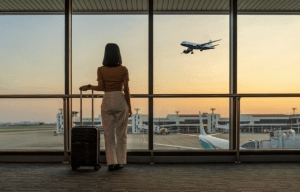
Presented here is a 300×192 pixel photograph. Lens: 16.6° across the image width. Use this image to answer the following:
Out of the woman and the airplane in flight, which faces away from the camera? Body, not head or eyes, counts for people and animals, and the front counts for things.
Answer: the woman

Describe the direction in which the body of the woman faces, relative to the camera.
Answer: away from the camera

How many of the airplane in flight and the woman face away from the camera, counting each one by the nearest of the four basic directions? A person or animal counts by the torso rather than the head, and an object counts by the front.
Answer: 1

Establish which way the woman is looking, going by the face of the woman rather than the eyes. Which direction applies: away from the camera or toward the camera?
away from the camera
